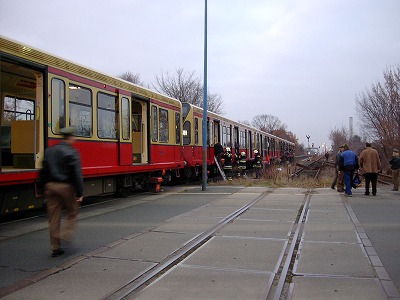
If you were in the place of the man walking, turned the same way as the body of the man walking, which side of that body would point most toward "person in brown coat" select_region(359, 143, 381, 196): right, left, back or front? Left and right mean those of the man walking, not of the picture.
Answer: front

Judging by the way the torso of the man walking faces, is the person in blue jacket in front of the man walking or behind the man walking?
in front

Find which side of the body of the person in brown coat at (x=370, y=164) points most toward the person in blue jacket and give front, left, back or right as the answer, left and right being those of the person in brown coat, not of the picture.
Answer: left

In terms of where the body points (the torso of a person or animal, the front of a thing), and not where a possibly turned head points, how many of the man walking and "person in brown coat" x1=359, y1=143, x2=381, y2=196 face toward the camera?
0

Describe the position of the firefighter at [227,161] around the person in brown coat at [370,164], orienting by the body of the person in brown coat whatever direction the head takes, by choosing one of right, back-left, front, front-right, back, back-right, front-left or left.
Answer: front-left

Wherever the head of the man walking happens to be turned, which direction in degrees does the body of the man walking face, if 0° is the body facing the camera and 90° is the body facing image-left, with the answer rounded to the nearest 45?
approximately 225°

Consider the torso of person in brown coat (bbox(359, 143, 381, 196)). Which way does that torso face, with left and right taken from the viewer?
facing away from the viewer

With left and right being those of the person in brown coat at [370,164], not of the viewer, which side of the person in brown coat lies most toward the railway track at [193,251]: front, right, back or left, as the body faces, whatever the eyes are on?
back

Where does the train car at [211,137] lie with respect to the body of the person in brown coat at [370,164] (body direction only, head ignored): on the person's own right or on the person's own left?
on the person's own left

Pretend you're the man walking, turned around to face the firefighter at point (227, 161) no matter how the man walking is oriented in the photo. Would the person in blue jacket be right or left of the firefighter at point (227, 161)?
right
